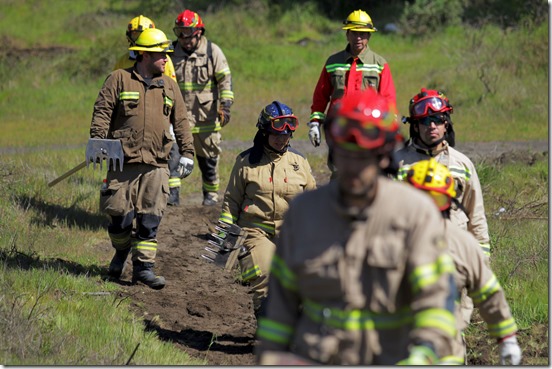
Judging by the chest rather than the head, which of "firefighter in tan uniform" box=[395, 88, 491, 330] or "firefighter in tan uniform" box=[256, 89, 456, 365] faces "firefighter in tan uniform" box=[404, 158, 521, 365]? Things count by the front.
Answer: "firefighter in tan uniform" box=[395, 88, 491, 330]

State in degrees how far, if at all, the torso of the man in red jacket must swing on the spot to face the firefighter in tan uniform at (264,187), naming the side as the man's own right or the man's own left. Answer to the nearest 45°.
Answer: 0° — they already face them

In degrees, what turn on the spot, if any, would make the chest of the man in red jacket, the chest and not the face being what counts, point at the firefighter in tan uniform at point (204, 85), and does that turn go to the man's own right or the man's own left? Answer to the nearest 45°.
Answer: approximately 135° to the man's own right

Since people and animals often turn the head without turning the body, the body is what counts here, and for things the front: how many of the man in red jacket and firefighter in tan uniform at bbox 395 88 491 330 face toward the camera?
2

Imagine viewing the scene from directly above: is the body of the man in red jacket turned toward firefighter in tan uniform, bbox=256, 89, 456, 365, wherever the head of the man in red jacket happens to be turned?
yes

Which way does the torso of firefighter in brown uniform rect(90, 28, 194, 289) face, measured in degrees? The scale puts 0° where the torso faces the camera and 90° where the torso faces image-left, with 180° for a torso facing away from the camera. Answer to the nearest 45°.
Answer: approximately 315°

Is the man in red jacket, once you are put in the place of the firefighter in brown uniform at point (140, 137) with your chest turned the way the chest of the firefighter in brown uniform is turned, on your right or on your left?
on your left
